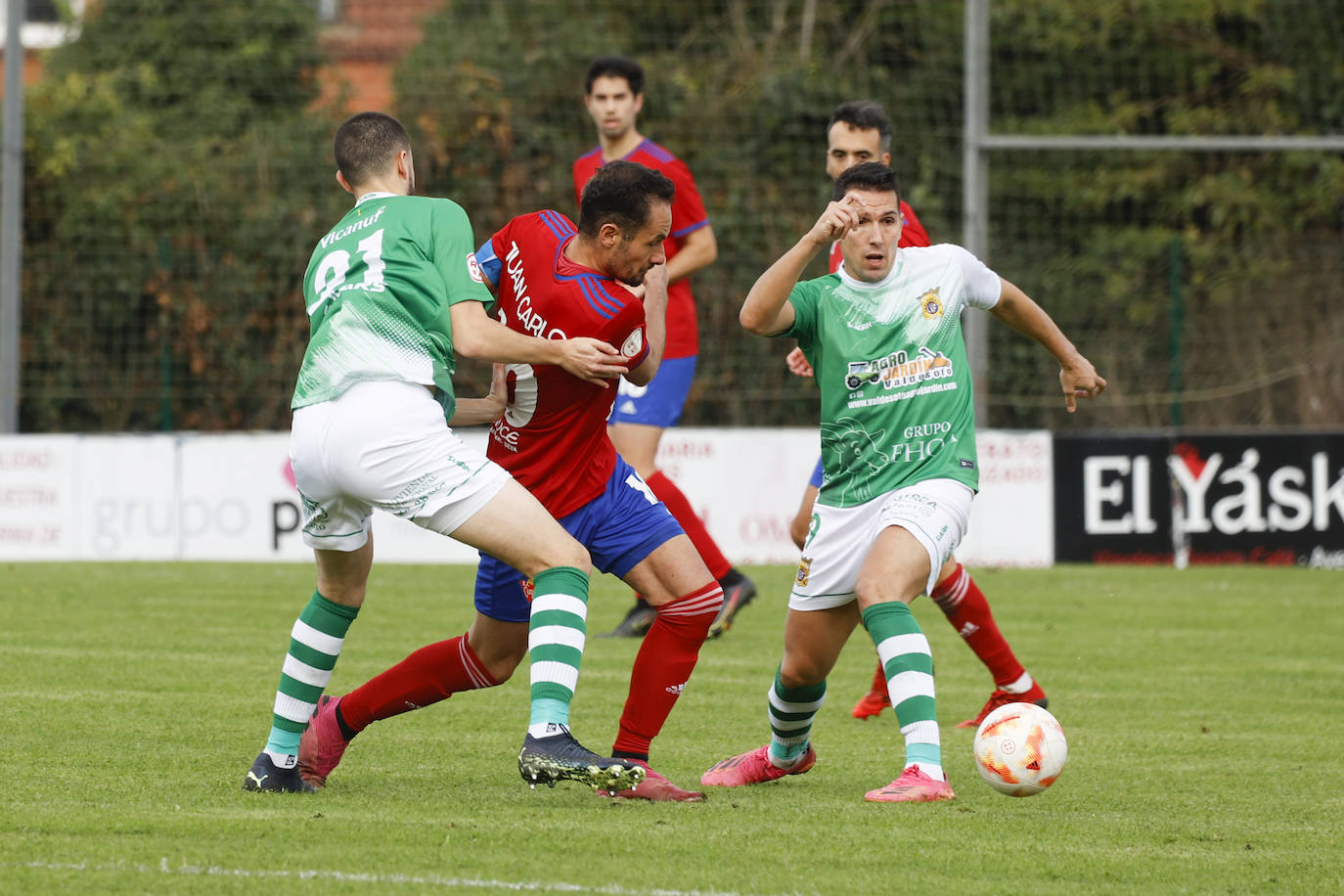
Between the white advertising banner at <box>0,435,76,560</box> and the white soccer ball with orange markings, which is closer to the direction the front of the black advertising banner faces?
the white soccer ball with orange markings

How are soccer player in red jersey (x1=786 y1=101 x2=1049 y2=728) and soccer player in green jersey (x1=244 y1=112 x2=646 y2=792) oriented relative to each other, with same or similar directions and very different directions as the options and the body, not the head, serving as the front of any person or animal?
very different directions

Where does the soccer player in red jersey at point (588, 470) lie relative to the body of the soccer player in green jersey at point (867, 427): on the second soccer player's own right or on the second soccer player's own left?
on the second soccer player's own right

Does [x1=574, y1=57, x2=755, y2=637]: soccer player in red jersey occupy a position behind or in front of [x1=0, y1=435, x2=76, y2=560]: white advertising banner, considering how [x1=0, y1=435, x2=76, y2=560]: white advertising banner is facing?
in front

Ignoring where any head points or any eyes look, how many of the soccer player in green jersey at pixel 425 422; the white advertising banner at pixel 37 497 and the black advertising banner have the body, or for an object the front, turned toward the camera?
2

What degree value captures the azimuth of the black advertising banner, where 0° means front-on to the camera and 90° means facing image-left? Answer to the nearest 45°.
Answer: approximately 0°

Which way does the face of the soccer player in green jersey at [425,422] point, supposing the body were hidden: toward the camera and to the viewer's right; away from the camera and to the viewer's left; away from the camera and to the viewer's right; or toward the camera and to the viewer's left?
away from the camera and to the viewer's right

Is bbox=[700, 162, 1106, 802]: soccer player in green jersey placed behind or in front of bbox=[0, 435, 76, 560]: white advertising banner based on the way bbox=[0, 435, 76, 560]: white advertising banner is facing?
in front

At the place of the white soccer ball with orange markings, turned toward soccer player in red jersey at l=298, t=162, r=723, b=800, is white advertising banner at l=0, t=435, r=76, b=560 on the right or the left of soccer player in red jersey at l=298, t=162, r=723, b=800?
right

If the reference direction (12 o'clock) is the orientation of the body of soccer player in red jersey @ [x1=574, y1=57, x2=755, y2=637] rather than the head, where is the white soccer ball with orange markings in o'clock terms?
The white soccer ball with orange markings is roughly at 10 o'clock from the soccer player in red jersey.

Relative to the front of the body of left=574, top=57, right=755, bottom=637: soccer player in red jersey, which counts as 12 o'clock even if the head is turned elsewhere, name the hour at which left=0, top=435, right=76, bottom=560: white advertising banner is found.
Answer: The white advertising banner is roughly at 3 o'clock from the soccer player in red jersey.

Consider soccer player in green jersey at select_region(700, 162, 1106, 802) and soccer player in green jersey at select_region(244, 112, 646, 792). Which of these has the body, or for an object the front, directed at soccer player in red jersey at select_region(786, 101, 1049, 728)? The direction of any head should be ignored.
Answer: soccer player in green jersey at select_region(244, 112, 646, 792)

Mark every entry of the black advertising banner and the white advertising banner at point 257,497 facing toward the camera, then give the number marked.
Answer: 2

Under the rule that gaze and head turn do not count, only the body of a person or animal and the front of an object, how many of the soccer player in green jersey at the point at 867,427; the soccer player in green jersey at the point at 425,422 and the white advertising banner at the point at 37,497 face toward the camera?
2

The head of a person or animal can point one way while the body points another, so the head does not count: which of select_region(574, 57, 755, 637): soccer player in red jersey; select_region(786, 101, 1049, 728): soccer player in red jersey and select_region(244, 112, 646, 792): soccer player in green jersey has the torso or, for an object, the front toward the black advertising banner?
the soccer player in green jersey
